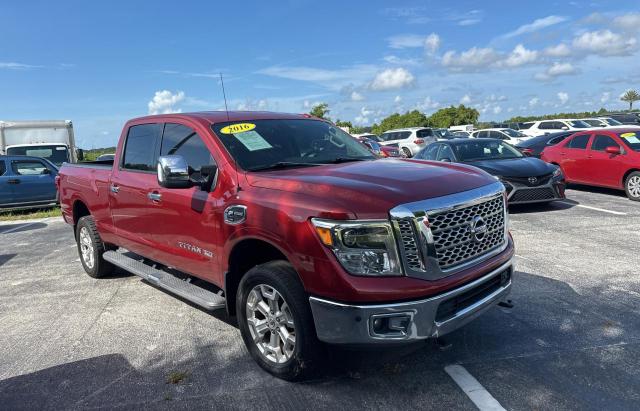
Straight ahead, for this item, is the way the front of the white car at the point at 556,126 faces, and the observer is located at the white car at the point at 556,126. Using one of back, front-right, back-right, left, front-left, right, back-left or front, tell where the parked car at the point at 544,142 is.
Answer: front-right

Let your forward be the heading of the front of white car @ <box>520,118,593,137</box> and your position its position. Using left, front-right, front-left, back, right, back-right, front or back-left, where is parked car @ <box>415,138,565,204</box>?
front-right

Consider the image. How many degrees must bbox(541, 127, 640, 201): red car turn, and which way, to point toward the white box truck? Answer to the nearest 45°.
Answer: approximately 135° to its right

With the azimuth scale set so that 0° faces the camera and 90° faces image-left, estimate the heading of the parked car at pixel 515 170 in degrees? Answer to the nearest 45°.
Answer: approximately 315°

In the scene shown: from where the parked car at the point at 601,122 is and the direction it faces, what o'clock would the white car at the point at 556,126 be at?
The white car is roughly at 3 o'clock from the parked car.

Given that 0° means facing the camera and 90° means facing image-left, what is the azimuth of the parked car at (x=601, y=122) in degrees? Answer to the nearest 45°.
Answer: approximately 315°
